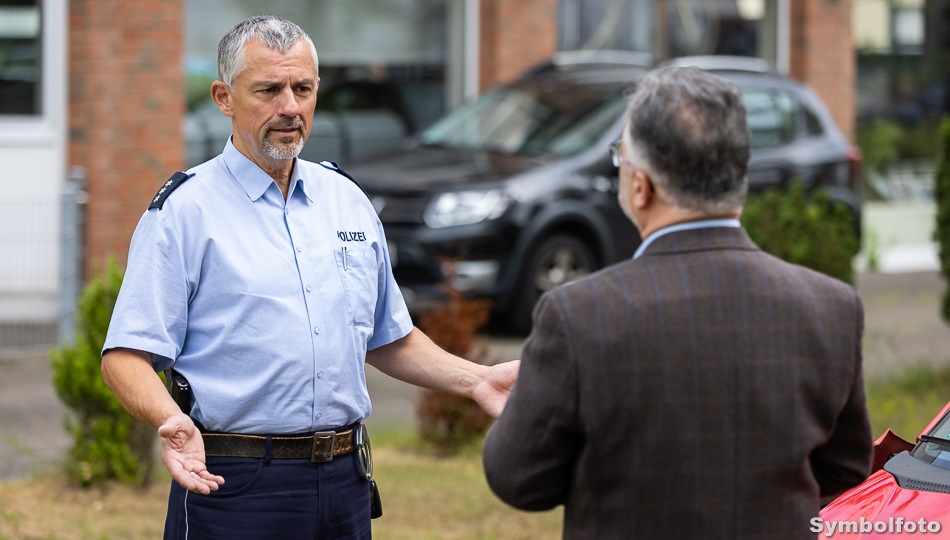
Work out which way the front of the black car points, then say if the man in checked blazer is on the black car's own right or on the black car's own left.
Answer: on the black car's own left

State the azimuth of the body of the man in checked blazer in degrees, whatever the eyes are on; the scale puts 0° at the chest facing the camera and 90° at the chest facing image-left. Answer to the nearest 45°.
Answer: approximately 180°

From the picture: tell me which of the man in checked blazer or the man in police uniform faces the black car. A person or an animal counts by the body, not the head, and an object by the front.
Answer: the man in checked blazer

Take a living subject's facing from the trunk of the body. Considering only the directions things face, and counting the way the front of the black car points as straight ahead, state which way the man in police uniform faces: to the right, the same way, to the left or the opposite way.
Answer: to the left

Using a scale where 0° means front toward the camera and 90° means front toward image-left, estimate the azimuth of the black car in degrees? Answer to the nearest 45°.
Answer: approximately 45°

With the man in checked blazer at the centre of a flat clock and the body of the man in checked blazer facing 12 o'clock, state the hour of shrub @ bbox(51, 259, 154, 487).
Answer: The shrub is roughly at 11 o'clock from the man in checked blazer.

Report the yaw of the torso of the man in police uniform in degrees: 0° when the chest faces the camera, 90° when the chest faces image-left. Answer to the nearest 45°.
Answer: approximately 315°

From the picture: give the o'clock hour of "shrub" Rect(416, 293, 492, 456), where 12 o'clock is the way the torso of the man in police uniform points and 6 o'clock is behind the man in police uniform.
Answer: The shrub is roughly at 8 o'clock from the man in police uniform.

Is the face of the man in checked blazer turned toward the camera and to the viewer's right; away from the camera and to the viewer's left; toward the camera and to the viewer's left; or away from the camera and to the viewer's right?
away from the camera and to the viewer's left

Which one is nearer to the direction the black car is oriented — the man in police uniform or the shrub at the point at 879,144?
the man in police uniform

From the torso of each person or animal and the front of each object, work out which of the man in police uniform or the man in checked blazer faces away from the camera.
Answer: the man in checked blazer

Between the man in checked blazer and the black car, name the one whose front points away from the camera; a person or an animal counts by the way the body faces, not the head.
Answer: the man in checked blazer
